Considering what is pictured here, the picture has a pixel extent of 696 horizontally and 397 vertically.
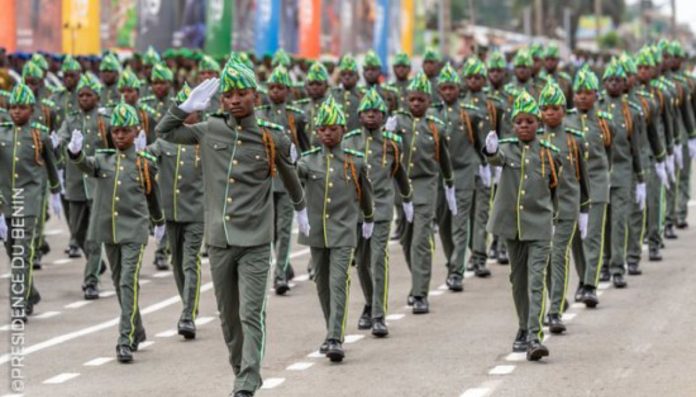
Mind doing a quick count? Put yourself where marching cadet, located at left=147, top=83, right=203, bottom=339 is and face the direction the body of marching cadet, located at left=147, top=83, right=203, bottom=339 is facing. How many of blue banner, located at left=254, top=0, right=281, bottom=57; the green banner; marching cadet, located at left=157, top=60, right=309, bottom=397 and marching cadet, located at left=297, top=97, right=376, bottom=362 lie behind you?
2

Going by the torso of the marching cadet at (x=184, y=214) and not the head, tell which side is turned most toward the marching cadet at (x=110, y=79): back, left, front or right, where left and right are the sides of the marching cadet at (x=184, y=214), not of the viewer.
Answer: back

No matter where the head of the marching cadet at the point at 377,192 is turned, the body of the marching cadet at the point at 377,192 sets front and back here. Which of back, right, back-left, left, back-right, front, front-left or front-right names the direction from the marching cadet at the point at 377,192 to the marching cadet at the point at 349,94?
back

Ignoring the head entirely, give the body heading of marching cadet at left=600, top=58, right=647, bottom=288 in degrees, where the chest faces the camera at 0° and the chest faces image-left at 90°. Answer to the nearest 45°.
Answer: approximately 0°
